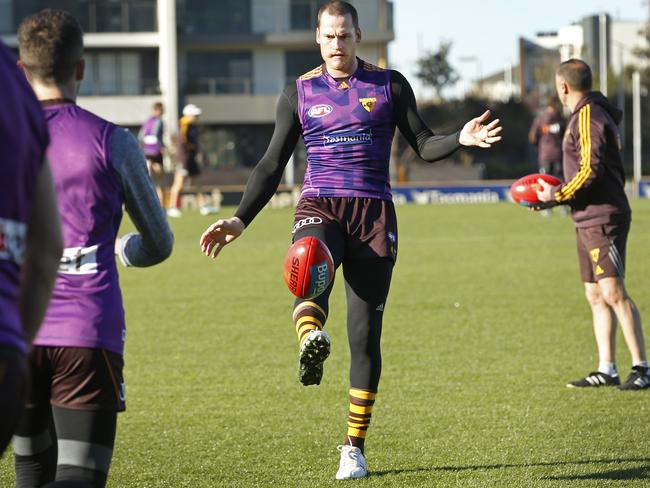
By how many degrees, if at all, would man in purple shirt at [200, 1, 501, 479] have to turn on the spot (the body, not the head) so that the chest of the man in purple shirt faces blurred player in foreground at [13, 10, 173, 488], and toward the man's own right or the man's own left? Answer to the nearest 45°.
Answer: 0° — they already face them

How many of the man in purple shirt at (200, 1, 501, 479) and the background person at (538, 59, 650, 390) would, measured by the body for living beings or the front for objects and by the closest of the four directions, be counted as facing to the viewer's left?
1

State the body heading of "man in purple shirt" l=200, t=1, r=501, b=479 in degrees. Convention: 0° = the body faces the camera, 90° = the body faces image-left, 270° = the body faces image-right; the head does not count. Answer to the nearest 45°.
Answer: approximately 0°

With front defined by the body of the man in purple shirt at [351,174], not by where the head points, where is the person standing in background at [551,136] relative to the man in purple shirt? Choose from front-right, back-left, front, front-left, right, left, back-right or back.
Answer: back

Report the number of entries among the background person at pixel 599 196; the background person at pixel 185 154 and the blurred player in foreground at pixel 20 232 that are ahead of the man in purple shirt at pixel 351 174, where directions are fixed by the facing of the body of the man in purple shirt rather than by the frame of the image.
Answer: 1

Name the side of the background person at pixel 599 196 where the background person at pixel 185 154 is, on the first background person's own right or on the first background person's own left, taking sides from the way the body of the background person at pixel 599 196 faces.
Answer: on the first background person's own right

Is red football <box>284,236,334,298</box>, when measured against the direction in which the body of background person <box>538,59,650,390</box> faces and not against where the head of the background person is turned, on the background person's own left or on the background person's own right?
on the background person's own left

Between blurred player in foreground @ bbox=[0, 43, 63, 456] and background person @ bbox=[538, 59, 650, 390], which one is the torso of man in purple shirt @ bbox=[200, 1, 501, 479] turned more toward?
the blurred player in foreground

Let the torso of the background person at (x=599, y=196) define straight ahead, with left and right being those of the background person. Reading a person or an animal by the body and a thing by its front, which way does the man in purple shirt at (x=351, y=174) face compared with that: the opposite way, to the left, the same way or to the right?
to the left

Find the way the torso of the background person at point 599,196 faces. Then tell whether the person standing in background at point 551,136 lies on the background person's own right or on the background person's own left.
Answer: on the background person's own right

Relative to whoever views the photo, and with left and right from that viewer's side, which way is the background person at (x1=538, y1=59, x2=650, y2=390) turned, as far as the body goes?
facing to the left of the viewer
